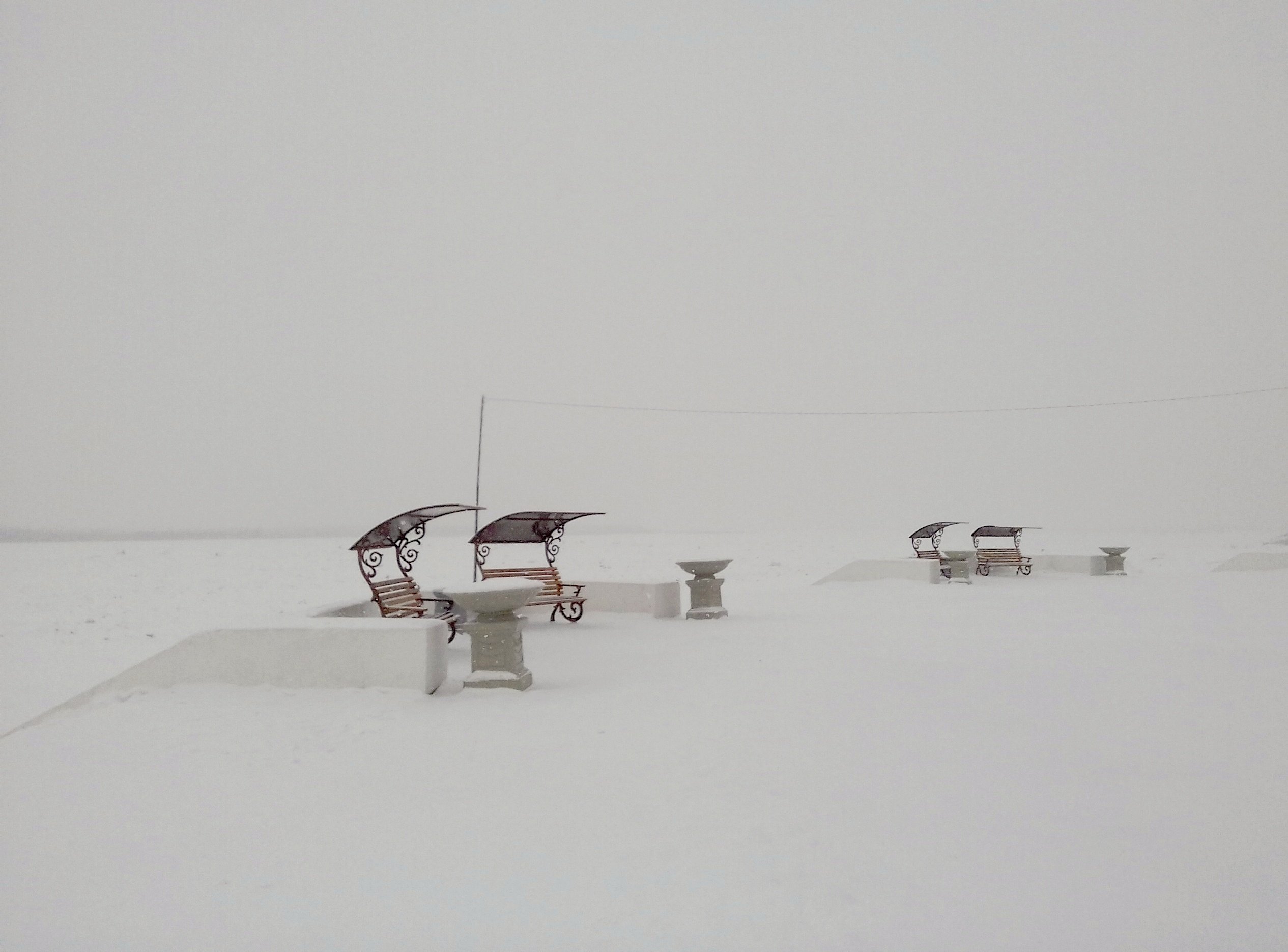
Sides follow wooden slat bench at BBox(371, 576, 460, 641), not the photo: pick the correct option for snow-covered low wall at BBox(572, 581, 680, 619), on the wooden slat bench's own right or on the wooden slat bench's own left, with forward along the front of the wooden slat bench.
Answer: on the wooden slat bench's own left

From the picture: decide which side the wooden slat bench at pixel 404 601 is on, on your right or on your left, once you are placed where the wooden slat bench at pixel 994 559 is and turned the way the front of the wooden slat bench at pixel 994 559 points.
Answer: on your right

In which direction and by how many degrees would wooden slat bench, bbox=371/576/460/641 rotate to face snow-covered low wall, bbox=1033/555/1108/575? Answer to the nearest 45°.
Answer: approximately 90° to its left

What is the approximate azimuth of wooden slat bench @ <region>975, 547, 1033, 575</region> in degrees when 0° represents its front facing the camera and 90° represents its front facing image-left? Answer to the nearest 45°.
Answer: approximately 315°

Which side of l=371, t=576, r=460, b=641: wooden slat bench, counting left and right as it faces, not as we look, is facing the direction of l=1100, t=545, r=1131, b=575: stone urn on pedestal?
left

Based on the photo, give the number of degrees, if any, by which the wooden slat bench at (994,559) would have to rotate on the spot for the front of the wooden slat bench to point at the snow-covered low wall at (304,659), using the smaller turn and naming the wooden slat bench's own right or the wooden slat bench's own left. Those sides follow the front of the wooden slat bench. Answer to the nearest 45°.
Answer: approximately 45° to the wooden slat bench's own right

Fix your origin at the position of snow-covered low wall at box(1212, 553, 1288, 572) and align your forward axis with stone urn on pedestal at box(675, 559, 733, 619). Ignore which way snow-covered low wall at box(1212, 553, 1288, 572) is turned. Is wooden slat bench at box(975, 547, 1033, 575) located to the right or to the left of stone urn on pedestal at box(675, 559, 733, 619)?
right

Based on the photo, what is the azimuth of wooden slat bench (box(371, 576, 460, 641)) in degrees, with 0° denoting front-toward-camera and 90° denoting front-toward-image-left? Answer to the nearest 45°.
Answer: approximately 315°

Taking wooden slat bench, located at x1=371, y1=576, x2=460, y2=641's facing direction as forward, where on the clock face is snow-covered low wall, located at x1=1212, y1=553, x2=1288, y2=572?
The snow-covered low wall is roughly at 10 o'clock from the wooden slat bench.

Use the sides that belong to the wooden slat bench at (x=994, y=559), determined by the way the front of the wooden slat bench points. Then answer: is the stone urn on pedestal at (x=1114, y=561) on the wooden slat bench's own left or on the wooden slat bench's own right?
on the wooden slat bench's own left
